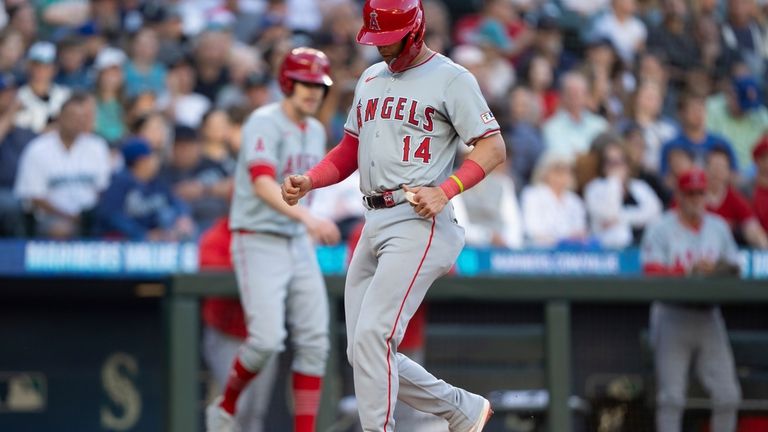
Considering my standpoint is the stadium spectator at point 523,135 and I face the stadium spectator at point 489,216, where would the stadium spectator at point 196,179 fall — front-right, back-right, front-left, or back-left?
front-right

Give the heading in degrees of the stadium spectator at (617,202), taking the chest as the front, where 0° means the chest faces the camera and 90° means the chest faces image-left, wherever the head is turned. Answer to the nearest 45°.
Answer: approximately 0°

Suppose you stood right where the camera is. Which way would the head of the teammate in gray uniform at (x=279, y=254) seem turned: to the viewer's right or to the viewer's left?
to the viewer's right

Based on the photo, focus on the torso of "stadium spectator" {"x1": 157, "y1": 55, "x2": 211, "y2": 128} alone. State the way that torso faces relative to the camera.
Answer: toward the camera

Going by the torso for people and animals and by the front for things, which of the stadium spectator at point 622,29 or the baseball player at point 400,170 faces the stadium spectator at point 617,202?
the stadium spectator at point 622,29

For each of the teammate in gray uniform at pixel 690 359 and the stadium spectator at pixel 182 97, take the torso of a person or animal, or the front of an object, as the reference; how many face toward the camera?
2

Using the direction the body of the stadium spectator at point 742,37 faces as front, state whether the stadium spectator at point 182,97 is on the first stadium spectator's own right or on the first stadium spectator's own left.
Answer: on the first stadium spectator's own right

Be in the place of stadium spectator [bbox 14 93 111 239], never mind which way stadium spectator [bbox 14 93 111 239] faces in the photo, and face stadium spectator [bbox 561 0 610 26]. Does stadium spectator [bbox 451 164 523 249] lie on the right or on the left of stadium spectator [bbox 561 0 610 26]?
right

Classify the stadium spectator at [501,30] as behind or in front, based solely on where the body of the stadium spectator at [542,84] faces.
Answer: behind

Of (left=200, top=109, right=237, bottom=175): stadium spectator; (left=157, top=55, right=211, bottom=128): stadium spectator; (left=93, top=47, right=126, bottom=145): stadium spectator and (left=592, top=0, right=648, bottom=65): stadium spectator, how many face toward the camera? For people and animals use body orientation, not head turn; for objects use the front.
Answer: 4

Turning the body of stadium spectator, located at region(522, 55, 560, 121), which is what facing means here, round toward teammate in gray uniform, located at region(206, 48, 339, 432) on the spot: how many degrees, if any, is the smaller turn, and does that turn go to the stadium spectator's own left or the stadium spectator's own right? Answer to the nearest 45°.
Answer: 0° — they already face them

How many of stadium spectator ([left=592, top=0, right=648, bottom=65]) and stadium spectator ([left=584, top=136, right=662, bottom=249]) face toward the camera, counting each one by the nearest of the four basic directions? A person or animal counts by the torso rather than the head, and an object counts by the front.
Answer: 2

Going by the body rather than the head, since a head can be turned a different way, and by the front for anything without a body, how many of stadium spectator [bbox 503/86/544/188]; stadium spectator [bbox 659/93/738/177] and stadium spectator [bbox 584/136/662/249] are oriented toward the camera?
3
